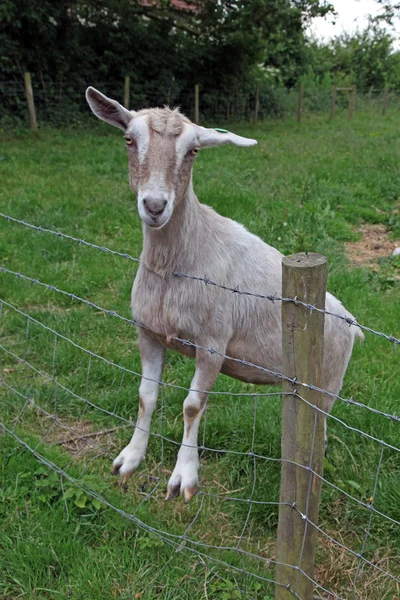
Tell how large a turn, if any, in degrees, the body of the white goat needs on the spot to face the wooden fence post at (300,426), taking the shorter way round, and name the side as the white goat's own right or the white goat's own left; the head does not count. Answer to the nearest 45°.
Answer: approximately 90° to the white goat's own left

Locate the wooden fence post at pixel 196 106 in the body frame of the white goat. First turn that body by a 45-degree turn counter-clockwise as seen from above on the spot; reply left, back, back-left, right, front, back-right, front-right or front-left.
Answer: back

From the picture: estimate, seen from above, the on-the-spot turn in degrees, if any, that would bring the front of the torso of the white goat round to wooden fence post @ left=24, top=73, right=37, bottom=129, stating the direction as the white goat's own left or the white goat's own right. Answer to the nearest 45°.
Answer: approximately 90° to the white goat's own right

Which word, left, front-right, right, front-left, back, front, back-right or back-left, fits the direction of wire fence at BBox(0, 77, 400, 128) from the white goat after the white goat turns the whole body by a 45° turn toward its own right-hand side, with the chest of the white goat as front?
right

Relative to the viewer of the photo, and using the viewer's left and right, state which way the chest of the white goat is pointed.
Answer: facing the viewer and to the left of the viewer
